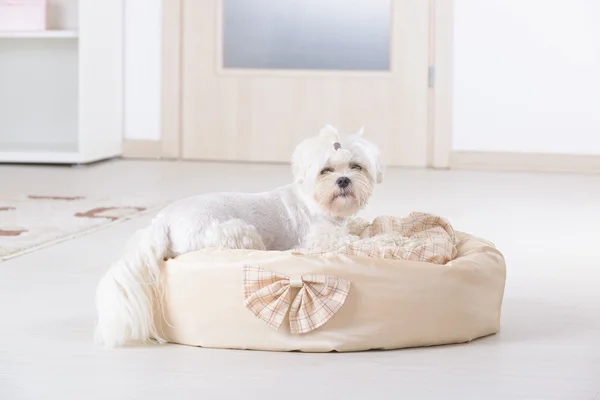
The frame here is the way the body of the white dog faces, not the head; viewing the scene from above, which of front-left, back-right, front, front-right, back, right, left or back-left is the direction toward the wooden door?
left

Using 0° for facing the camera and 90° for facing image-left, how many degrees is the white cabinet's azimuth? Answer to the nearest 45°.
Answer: approximately 0°

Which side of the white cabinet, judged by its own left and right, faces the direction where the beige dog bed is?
front

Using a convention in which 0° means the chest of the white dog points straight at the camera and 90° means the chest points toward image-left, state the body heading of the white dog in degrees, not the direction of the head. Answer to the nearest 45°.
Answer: approximately 270°

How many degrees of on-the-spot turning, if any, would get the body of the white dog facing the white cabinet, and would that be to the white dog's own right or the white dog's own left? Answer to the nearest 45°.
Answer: approximately 90° to the white dog's own left

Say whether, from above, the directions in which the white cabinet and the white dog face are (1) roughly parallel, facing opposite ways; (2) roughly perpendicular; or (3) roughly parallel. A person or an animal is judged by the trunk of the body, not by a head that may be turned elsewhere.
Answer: roughly perpendicular

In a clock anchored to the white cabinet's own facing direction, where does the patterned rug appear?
The patterned rug is roughly at 12 o'clock from the white cabinet.

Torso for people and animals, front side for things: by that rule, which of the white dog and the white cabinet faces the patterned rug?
the white cabinet

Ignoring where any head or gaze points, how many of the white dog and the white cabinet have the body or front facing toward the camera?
1

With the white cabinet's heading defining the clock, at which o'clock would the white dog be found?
The white dog is roughly at 12 o'clock from the white cabinet.
